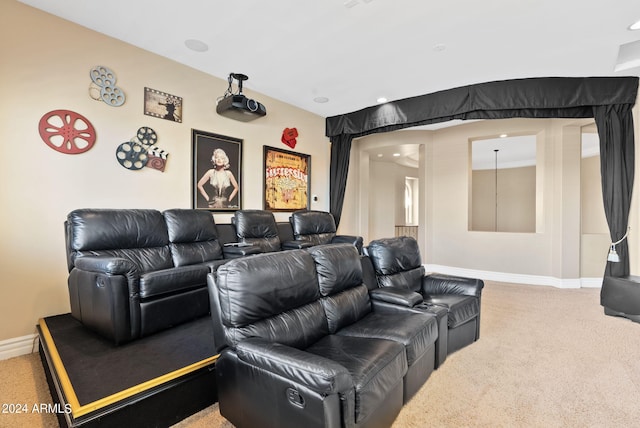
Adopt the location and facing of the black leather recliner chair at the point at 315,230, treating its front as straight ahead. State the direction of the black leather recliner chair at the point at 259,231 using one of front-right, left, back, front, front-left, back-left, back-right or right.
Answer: right

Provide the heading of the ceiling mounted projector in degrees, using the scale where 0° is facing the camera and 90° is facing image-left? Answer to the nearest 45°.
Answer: approximately 315°

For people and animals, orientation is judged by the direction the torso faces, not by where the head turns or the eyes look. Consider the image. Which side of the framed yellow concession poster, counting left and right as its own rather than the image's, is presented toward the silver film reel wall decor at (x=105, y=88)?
right

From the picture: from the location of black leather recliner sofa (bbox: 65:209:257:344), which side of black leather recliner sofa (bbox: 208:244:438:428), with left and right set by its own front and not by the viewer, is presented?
back

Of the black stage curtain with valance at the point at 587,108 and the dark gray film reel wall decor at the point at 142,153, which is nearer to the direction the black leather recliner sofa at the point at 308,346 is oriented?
the black stage curtain with valance

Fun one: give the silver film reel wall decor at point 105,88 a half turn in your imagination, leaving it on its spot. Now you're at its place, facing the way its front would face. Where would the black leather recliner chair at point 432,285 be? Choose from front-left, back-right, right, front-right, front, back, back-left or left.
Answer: back

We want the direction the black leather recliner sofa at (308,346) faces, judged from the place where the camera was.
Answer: facing the viewer and to the right of the viewer

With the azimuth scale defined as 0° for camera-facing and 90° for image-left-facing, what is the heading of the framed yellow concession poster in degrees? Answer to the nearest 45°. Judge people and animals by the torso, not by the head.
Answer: approximately 315°
